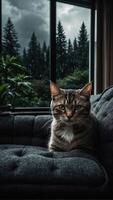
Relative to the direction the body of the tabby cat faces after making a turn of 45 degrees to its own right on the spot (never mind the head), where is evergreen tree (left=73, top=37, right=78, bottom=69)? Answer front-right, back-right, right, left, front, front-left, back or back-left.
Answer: back-right

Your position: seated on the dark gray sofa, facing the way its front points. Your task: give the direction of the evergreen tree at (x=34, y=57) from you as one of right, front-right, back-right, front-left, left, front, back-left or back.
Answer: back

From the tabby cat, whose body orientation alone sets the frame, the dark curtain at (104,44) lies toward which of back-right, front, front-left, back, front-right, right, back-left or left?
back

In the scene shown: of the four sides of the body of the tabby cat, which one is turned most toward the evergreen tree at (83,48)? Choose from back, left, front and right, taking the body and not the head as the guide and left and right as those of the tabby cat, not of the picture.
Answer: back

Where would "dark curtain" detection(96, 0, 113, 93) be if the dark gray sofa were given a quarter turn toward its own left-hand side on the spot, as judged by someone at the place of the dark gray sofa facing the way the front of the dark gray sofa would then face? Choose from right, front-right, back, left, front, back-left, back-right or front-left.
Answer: left

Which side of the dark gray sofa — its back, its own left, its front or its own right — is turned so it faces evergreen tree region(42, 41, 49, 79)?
back

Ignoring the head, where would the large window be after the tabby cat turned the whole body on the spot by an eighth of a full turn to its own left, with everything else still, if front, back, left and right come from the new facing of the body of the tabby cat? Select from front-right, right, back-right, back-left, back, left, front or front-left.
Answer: back-left

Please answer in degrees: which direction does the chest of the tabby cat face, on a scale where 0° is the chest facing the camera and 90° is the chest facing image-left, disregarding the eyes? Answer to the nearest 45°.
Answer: approximately 0°

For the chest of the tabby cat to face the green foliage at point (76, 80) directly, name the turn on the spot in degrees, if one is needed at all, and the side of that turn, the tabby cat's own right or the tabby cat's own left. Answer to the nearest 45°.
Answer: approximately 180°

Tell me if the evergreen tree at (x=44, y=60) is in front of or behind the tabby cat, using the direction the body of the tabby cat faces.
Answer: behind

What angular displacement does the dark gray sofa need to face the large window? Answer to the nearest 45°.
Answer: approximately 180°

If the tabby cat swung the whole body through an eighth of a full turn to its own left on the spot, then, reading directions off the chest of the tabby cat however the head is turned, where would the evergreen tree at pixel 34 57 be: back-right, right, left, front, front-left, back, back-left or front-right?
back-left

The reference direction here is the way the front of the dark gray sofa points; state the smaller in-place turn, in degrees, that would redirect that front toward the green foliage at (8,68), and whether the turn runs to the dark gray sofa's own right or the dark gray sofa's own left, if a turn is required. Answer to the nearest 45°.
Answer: approximately 180°

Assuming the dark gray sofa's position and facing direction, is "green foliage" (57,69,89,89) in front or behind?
behind

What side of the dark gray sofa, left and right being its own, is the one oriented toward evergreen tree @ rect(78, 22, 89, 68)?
back
